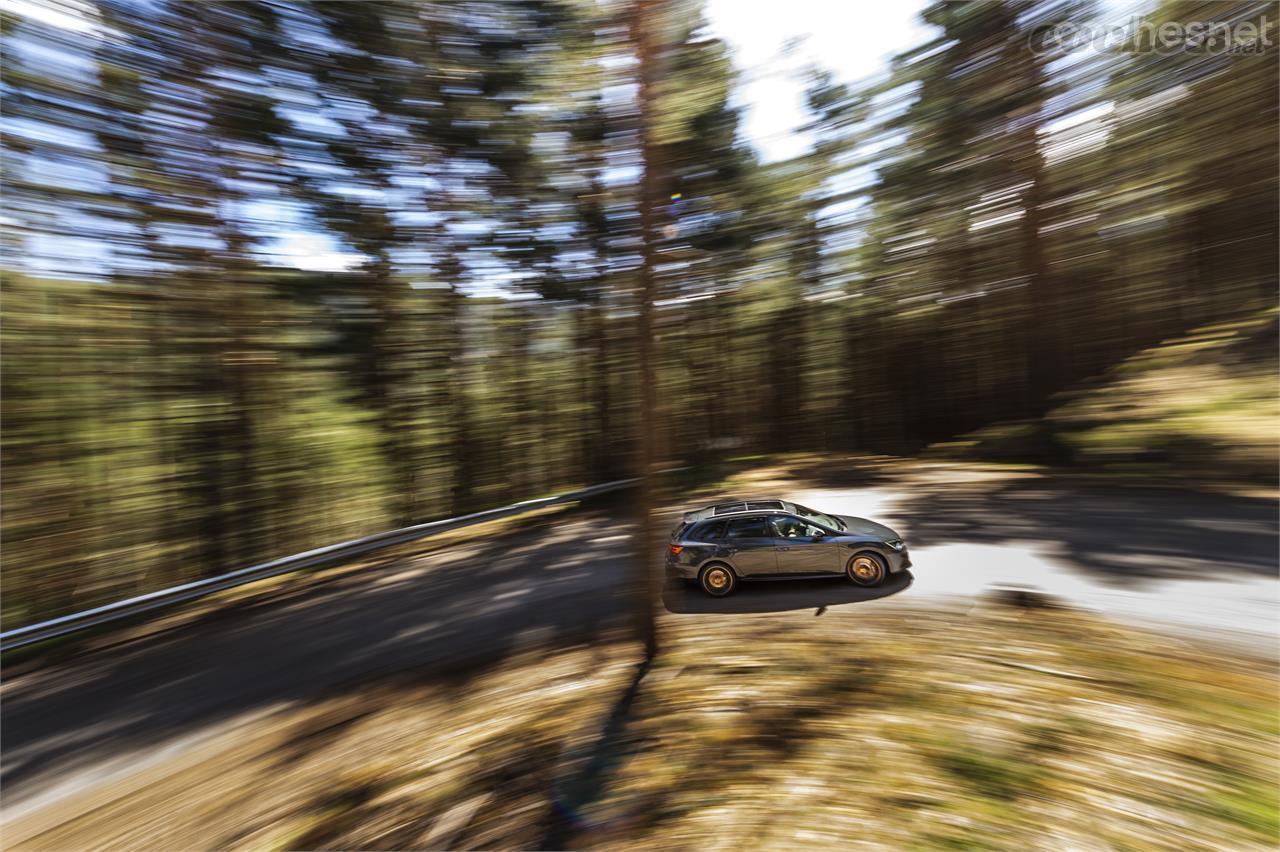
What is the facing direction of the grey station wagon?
to the viewer's right

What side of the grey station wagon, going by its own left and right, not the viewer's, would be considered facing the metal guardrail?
back
